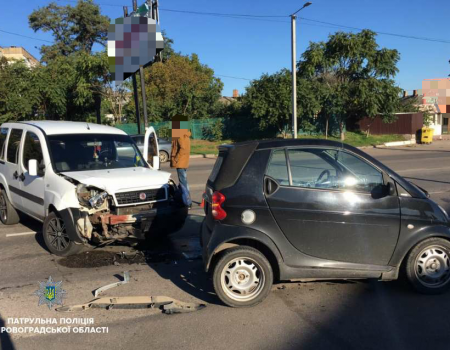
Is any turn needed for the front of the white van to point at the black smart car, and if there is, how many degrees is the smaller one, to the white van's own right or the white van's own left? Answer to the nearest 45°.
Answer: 0° — it already faces it

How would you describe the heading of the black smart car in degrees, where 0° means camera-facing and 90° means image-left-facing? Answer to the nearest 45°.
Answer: approximately 270°

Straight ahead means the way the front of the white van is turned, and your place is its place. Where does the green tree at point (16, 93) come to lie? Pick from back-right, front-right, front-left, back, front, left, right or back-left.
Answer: back-left

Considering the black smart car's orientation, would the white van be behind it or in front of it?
behind

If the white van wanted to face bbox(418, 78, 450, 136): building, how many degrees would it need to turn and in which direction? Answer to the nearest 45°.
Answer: approximately 90° to its left

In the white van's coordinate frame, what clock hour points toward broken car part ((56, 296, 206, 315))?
The broken car part is roughly at 1 o'clock from the white van.

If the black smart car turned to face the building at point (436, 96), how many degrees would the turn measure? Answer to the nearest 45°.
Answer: approximately 90° to its left

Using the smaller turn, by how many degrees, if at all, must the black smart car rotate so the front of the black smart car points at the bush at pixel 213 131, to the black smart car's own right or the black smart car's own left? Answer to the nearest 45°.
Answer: approximately 90° to the black smart car's own left

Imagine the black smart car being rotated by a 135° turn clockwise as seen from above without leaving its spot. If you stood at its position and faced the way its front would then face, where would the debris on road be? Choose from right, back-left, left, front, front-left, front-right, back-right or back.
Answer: front-right

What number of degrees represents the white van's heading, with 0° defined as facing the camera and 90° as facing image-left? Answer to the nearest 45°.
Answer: approximately 315°

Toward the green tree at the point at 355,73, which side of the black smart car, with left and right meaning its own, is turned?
left

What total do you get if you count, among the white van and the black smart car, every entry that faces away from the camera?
0
